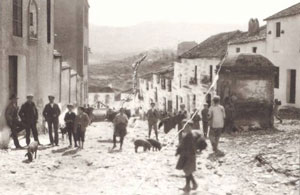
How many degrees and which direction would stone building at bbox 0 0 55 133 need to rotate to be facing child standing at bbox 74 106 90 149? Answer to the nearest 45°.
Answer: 0° — it already faces them

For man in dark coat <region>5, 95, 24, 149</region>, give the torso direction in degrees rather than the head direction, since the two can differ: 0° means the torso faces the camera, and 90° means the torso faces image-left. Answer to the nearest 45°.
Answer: approximately 315°

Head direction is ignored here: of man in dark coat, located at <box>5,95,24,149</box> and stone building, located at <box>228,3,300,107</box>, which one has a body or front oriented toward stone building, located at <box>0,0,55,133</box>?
stone building, located at <box>228,3,300,107</box>

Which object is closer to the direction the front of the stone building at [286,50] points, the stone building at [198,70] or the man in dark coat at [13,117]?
the man in dark coat

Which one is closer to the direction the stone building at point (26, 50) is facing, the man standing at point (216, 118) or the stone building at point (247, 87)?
the man standing

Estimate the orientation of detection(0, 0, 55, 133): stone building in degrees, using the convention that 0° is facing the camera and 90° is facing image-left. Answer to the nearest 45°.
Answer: approximately 315°

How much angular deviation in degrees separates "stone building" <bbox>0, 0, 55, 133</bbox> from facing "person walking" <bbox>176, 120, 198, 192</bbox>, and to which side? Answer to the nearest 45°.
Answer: approximately 45° to its right
